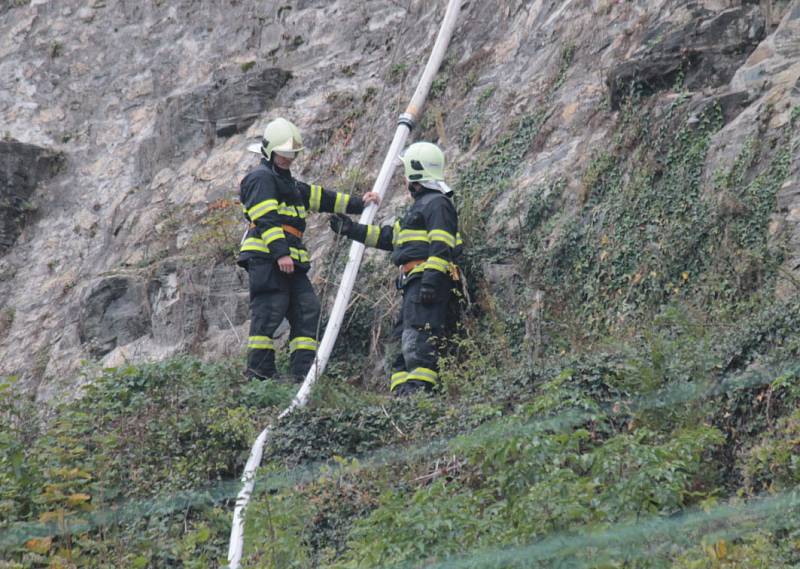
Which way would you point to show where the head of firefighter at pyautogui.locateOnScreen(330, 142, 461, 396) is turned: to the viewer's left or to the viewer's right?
to the viewer's left

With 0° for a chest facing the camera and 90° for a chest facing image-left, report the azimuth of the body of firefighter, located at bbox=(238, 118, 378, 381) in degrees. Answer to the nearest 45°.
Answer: approximately 315°

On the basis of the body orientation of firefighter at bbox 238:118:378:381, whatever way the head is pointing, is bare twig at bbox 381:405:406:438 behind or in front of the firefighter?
in front

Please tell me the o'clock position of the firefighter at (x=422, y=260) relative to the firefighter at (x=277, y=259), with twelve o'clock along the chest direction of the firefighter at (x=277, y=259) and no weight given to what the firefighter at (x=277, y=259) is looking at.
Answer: the firefighter at (x=422, y=260) is roughly at 11 o'clock from the firefighter at (x=277, y=259).

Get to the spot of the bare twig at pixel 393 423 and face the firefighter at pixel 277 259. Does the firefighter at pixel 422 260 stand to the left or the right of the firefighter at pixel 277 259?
right
